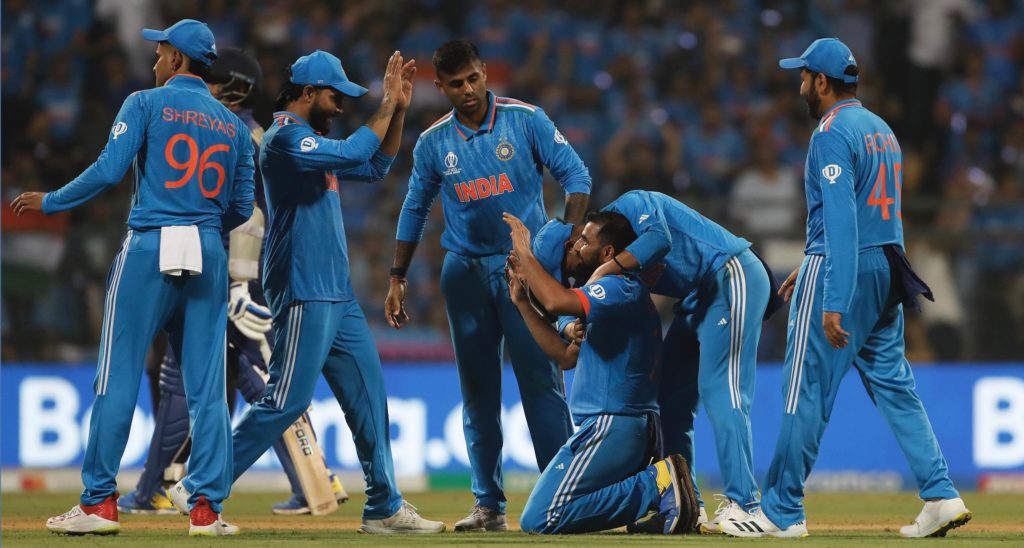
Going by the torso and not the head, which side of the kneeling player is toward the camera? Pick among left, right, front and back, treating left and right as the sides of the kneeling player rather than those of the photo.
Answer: left

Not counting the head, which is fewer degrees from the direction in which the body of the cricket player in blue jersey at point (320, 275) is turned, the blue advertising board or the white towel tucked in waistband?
the blue advertising board

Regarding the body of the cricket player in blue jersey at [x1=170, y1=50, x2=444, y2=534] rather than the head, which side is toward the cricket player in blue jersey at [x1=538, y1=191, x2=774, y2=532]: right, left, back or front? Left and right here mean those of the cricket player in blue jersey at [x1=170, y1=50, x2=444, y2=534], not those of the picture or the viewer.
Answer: front

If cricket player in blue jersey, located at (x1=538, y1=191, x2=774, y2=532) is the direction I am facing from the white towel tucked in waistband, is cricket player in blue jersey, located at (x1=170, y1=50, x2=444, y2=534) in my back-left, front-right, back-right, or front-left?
front-left

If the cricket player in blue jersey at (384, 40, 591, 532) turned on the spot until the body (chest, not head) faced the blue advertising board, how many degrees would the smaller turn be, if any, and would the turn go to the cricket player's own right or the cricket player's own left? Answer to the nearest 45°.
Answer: approximately 180°

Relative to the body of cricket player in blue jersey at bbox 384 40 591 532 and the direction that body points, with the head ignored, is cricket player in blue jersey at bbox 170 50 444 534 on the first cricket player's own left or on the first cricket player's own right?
on the first cricket player's own right

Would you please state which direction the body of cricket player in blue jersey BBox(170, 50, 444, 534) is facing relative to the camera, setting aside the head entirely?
to the viewer's right

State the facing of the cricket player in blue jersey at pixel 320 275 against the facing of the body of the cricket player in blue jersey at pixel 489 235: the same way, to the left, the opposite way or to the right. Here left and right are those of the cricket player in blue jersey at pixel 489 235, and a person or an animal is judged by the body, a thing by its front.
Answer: to the left

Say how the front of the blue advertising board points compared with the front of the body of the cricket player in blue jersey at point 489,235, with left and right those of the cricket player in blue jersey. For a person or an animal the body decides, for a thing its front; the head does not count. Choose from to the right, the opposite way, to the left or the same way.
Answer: the same way

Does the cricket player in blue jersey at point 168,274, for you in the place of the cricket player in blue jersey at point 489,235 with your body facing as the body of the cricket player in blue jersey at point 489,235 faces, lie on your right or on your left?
on your right

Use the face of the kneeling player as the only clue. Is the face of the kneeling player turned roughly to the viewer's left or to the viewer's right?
to the viewer's left

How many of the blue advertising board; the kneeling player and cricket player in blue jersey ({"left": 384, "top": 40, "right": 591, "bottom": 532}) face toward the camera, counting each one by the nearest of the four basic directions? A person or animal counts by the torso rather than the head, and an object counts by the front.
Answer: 2

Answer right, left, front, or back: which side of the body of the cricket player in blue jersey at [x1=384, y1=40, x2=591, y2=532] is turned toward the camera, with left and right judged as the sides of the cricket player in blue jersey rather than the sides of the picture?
front
